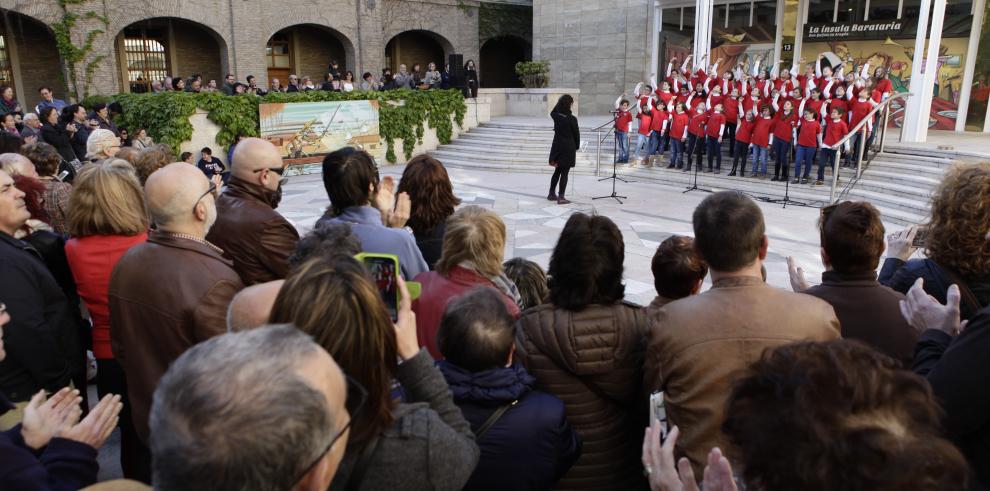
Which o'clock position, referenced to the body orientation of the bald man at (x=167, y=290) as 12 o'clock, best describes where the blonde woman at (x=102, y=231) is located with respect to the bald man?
The blonde woman is roughly at 10 o'clock from the bald man.

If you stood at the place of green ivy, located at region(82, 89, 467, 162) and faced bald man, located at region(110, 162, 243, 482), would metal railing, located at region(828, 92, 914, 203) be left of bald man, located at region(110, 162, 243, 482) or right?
left

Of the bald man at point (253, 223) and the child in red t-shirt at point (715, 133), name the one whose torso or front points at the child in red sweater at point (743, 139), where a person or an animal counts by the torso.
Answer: the bald man

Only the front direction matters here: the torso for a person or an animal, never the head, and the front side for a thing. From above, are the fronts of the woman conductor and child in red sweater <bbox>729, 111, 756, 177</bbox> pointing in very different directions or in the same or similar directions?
very different directions

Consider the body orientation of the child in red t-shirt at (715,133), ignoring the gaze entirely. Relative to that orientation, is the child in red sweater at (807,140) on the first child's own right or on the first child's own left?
on the first child's own left

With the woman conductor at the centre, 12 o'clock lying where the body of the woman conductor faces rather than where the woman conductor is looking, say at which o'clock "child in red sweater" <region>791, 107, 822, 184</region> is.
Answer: The child in red sweater is roughly at 1 o'clock from the woman conductor.

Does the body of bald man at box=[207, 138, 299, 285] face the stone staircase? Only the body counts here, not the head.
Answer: yes

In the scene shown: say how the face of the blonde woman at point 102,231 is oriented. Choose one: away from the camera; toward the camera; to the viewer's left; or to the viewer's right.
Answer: away from the camera

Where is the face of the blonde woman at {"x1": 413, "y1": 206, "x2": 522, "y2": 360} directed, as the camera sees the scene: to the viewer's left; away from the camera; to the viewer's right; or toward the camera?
away from the camera

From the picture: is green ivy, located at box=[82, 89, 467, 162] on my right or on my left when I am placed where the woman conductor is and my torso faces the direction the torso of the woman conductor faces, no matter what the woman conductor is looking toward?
on my left

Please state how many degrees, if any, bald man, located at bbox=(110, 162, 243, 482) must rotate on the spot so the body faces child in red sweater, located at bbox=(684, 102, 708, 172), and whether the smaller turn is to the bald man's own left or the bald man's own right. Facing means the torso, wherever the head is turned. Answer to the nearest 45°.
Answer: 0° — they already face them

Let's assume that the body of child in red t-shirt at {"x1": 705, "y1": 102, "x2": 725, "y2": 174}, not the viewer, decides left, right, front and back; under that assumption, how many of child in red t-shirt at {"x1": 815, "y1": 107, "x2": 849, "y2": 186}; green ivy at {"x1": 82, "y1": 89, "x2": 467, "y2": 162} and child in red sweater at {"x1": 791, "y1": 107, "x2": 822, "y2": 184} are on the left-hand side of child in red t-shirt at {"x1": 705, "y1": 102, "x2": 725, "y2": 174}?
2

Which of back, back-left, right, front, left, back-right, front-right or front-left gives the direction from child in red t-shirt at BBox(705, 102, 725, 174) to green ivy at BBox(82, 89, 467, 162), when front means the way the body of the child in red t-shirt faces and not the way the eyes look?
front-right
